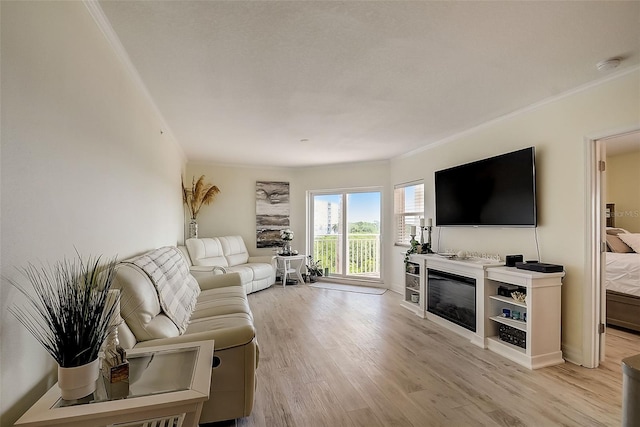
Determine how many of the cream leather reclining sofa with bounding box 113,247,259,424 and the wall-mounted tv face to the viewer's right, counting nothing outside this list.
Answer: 1

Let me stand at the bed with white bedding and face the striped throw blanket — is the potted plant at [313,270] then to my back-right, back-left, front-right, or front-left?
front-right

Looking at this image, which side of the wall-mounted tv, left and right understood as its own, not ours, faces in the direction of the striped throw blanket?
front

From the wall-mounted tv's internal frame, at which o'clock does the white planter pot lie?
The white planter pot is roughly at 11 o'clock from the wall-mounted tv.

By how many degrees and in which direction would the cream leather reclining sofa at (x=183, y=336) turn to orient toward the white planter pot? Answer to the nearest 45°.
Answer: approximately 135° to its right

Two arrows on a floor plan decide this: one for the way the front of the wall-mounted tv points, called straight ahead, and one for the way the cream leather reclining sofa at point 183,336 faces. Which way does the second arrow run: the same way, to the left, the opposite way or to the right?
the opposite way

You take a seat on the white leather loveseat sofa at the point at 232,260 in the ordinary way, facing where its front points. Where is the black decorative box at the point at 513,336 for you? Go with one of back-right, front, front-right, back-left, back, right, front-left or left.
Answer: front

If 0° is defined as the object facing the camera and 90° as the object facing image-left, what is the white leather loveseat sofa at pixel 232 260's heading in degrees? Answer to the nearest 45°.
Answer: approximately 315°

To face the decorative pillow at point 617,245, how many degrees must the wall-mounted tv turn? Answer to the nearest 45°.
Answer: approximately 180°

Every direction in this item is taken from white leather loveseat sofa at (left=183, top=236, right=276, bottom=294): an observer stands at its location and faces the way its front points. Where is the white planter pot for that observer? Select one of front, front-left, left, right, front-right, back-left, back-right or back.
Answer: front-right

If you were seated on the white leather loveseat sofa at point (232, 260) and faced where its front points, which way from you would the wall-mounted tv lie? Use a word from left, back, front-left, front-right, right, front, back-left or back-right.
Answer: front

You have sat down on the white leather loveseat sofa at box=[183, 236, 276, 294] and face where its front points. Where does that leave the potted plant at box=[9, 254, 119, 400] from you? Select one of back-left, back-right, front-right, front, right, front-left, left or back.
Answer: front-right

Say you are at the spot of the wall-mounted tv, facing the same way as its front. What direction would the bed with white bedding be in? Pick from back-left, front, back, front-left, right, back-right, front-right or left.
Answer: back

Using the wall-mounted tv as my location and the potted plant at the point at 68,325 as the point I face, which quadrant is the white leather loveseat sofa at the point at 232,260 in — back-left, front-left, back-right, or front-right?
front-right

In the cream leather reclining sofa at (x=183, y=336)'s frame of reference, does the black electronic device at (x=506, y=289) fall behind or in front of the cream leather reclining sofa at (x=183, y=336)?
in front

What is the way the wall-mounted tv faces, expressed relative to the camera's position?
facing the viewer and to the left of the viewer

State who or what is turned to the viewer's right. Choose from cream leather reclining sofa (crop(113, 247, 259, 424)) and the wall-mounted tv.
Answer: the cream leather reclining sofa

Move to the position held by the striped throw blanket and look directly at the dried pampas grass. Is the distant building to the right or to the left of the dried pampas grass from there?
right

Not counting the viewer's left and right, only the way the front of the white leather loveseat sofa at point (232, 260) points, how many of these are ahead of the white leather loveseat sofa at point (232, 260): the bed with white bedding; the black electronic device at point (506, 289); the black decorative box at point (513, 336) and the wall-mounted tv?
4

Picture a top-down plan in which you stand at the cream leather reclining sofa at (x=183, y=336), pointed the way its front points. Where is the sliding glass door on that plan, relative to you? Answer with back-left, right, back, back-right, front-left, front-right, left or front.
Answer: front-left
